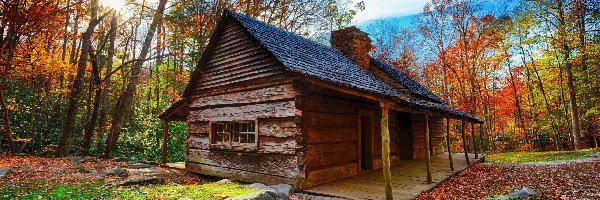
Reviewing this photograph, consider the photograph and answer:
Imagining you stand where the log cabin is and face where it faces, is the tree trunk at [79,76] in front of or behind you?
behind

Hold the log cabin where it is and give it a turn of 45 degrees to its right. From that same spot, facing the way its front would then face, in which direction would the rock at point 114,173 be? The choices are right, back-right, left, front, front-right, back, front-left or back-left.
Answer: right

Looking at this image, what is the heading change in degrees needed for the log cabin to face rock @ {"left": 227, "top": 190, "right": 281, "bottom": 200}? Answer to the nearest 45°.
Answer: approximately 45° to its right

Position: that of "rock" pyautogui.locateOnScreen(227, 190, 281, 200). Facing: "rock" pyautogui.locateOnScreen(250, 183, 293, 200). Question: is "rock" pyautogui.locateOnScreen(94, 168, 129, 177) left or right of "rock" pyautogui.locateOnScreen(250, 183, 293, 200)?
left

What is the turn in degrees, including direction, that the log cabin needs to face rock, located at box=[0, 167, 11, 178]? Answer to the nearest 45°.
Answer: approximately 135° to its right

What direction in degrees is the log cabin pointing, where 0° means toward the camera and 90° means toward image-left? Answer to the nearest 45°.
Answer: approximately 315°

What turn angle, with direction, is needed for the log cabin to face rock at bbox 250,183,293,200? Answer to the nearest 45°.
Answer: approximately 45° to its right

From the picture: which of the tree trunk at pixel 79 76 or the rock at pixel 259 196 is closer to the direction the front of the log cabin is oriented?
the rock

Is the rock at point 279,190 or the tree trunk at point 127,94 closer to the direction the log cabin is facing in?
the rock

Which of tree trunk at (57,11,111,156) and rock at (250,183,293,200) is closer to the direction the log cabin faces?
the rock

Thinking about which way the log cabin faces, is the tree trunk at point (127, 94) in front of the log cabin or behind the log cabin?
behind
